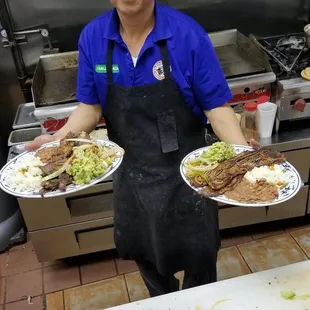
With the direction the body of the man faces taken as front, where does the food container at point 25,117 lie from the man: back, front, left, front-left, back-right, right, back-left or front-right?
back-right

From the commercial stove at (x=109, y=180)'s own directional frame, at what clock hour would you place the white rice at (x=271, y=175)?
The white rice is roughly at 11 o'clock from the commercial stove.

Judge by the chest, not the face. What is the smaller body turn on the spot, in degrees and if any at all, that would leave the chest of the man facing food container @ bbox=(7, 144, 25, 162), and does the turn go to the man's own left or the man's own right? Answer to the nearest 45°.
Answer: approximately 135° to the man's own right

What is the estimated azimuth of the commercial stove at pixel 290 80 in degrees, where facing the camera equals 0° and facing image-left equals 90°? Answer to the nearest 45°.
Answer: approximately 0°

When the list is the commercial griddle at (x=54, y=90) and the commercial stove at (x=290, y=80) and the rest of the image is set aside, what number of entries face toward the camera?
2

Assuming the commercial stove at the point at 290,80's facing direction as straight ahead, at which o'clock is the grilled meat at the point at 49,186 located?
The grilled meat is roughly at 1 o'clock from the commercial stove.
